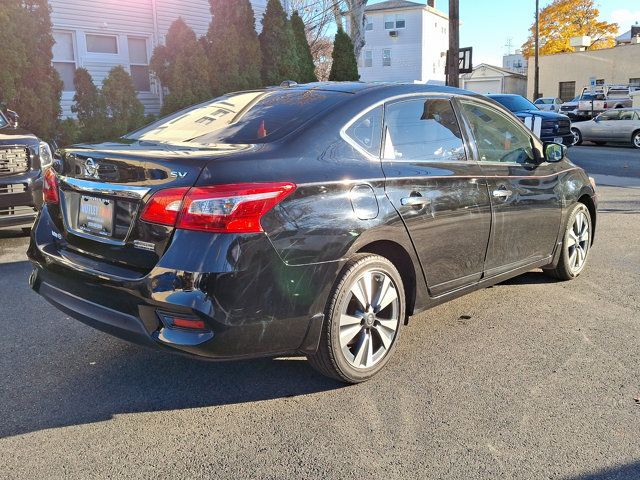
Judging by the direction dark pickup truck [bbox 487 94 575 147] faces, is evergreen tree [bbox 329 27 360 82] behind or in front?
behind

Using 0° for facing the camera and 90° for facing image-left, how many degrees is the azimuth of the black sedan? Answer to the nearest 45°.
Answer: approximately 225°

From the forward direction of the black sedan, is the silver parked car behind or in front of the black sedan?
in front

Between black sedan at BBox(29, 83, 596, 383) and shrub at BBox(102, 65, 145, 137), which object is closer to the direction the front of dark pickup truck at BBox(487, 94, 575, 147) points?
the black sedan

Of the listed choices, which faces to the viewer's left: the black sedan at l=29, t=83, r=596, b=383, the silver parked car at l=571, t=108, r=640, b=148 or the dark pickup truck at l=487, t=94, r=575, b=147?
the silver parked car

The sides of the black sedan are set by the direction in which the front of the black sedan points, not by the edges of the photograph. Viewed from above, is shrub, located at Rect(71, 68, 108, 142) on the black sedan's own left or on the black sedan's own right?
on the black sedan's own left

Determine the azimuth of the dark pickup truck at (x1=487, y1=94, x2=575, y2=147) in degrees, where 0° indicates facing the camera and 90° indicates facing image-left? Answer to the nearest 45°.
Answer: approximately 315°

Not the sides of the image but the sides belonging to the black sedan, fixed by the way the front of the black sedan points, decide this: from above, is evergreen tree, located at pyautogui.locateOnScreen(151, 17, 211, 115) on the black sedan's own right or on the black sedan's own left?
on the black sedan's own left

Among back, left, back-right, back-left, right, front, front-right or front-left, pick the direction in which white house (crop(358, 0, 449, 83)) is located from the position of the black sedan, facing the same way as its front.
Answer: front-left

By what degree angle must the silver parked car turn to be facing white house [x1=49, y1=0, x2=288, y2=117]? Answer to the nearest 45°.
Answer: approximately 45° to its left

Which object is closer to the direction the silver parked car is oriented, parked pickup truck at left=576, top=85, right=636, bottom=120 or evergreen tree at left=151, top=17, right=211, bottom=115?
the evergreen tree

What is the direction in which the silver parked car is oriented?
to the viewer's left

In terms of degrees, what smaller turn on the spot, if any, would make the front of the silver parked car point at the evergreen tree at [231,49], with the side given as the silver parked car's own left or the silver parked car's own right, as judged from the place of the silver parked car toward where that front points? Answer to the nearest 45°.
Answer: approximately 45° to the silver parked car's own left
